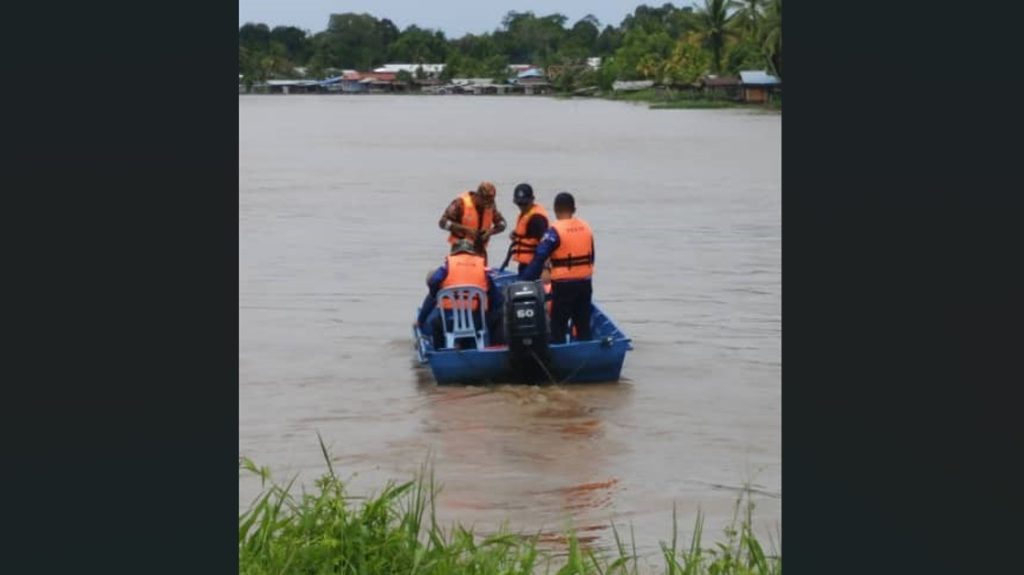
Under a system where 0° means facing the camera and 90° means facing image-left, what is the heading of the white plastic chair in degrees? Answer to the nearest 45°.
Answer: approximately 180°

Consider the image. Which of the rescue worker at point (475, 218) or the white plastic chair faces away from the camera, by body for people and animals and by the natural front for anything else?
the white plastic chair

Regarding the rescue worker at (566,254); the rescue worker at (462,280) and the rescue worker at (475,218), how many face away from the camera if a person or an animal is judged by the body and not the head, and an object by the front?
2

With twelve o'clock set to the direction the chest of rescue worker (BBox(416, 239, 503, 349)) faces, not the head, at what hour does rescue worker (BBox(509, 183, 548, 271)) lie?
rescue worker (BBox(509, 183, 548, 271)) is roughly at 1 o'clock from rescue worker (BBox(416, 239, 503, 349)).

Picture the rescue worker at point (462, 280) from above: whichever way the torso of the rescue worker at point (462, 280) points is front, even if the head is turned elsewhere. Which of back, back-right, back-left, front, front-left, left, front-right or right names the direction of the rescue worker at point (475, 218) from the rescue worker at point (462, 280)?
front

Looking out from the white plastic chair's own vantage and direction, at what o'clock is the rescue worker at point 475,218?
The rescue worker is roughly at 12 o'clock from the white plastic chair.

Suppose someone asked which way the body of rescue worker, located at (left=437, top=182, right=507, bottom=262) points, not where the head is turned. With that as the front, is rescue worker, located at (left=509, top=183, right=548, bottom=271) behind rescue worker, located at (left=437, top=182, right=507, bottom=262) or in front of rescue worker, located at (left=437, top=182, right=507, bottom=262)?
in front

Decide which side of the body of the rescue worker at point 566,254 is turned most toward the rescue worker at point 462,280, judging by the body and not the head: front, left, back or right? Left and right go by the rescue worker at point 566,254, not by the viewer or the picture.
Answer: left

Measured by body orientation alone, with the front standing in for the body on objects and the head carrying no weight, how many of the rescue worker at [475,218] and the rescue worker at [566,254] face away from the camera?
1

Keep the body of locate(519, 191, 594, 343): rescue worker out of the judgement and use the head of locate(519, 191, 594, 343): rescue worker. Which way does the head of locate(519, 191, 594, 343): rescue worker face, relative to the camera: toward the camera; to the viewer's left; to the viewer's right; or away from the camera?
away from the camera

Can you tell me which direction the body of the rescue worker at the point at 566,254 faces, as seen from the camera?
away from the camera

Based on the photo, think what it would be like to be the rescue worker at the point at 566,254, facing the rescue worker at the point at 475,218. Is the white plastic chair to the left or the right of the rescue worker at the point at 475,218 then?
left

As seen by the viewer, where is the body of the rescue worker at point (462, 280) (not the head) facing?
away from the camera

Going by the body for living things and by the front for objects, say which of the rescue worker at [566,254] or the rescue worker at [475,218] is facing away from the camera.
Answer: the rescue worker at [566,254]
